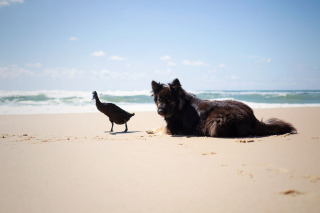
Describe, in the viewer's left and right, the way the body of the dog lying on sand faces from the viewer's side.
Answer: facing to the left of the viewer

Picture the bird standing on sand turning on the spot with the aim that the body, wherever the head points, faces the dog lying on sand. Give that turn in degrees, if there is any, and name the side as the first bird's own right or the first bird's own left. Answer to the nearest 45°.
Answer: approximately 135° to the first bird's own left

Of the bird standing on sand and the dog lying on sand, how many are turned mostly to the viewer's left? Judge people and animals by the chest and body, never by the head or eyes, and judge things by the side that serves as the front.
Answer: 2

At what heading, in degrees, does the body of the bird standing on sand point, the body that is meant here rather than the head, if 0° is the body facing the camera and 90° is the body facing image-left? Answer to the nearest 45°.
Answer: approximately 90°

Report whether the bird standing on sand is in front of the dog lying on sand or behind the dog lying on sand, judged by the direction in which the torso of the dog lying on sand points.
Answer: in front
